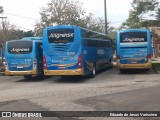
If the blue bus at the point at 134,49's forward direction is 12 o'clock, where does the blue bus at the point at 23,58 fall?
the blue bus at the point at 23,58 is roughly at 8 o'clock from the blue bus at the point at 134,49.

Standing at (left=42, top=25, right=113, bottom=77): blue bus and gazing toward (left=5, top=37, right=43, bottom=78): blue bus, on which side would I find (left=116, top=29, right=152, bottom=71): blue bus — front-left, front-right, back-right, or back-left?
back-right

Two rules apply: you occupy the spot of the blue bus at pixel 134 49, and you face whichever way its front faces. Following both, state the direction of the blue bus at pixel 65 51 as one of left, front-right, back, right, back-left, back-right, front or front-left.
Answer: back-left

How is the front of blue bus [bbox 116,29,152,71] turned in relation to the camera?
facing away from the viewer

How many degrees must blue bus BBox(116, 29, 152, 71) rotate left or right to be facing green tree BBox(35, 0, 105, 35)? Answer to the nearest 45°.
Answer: approximately 45° to its left
